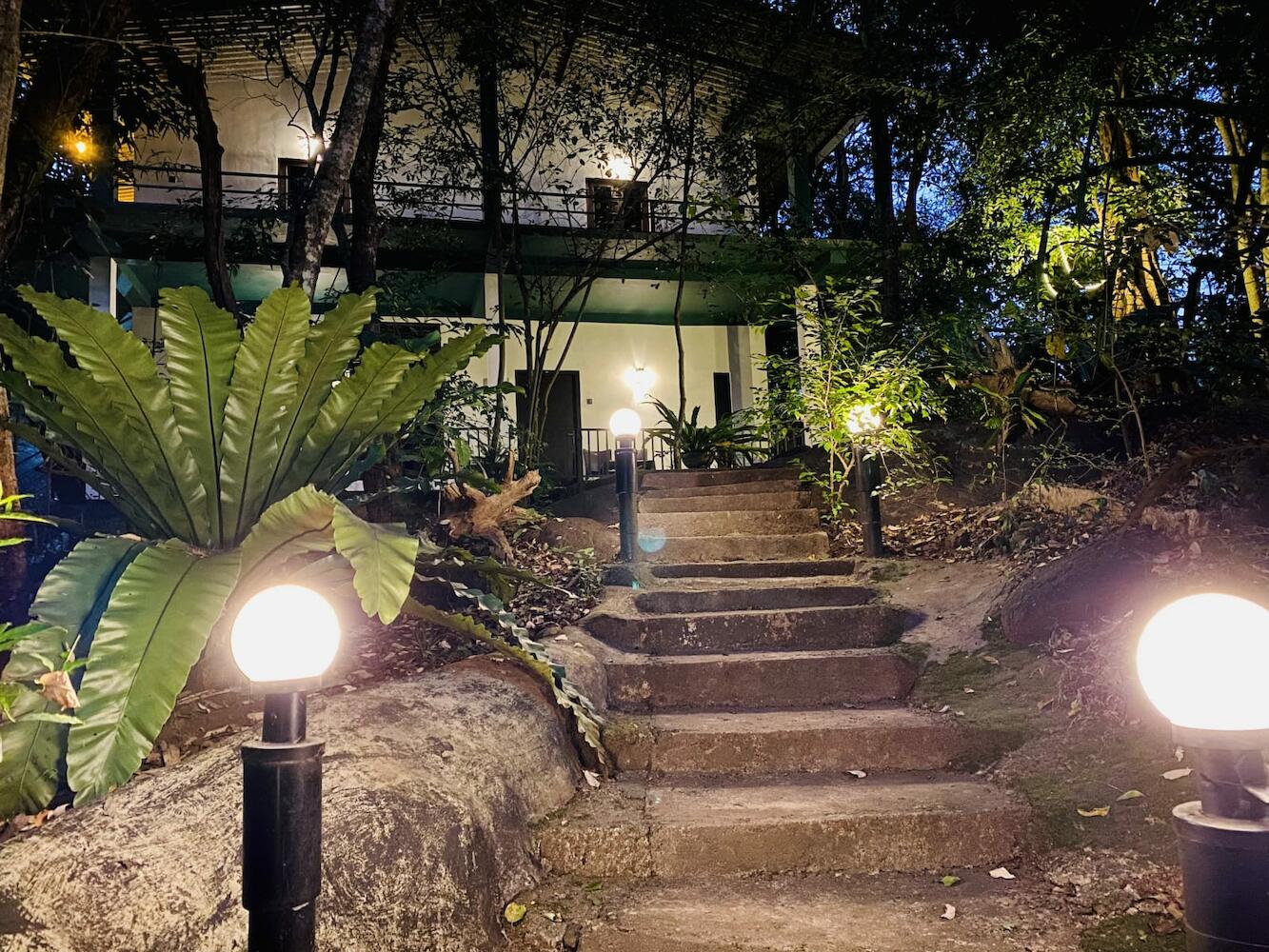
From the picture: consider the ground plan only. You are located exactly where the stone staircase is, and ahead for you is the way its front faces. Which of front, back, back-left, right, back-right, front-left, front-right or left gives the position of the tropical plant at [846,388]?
back

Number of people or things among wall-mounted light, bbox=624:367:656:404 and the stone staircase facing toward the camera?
2

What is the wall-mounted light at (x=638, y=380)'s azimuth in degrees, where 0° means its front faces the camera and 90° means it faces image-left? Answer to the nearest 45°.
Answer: approximately 0°

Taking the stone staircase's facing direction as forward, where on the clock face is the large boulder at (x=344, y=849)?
The large boulder is roughly at 1 o'clock from the stone staircase.

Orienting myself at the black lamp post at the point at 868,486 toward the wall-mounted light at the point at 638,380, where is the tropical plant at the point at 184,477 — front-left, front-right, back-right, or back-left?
back-left

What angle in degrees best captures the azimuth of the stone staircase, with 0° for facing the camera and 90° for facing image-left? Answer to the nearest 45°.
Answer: approximately 0°

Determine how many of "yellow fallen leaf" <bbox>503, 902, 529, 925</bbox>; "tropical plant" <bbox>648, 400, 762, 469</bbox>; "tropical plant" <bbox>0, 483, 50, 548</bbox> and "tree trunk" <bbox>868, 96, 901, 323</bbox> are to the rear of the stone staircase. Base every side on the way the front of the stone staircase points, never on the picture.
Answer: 2
